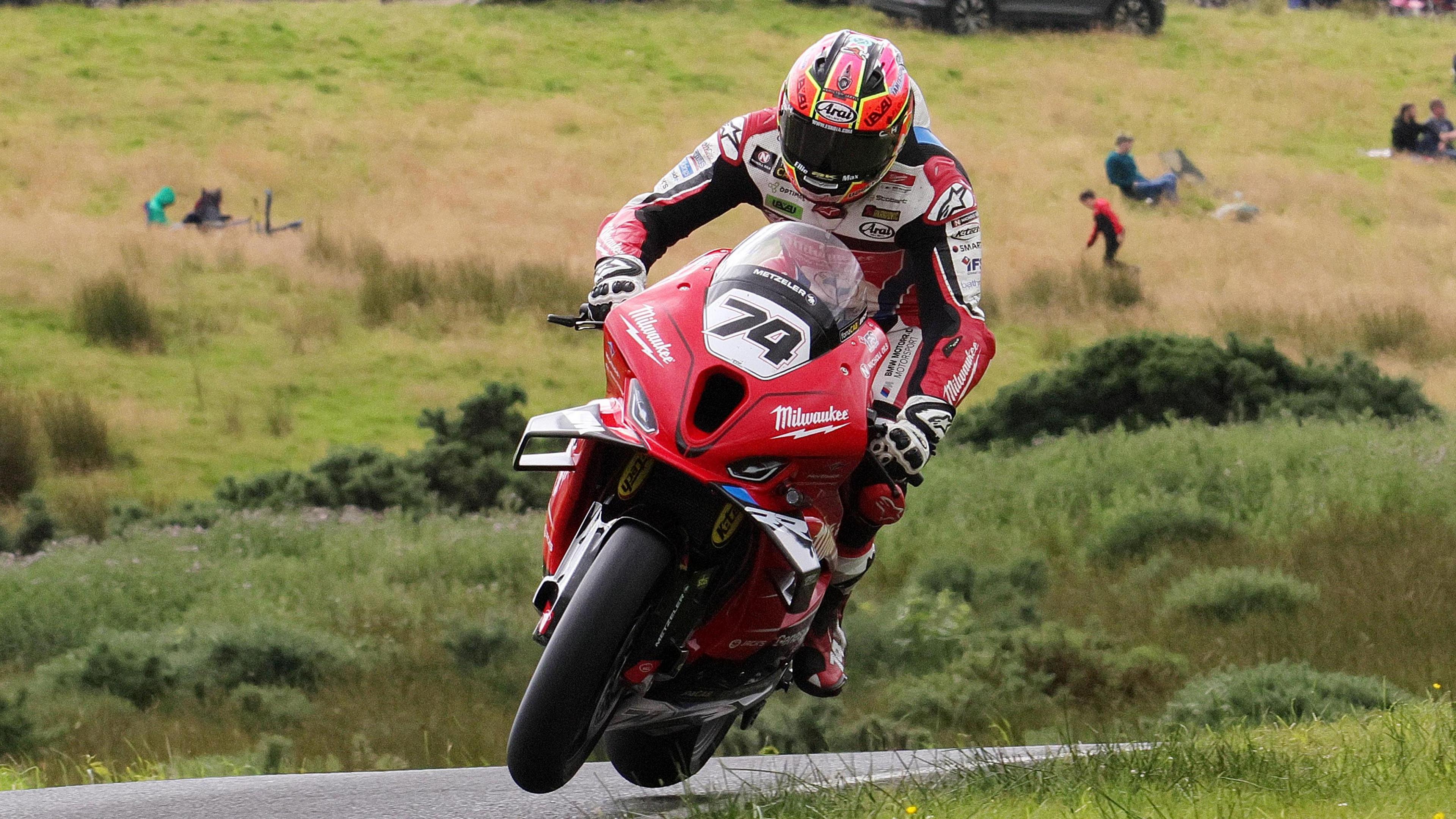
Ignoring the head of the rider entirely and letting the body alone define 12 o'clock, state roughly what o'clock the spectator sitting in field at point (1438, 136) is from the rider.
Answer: The spectator sitting in field is roughly at 7 o'clock from the rider.

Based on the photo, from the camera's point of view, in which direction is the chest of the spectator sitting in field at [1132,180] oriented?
to the viewer's right

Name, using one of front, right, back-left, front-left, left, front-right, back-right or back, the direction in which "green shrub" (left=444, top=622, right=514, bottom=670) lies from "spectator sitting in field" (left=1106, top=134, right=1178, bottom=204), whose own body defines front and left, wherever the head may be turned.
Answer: right

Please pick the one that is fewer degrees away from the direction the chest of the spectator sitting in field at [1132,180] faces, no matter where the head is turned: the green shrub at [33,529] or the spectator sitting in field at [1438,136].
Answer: the spectator sitting in field

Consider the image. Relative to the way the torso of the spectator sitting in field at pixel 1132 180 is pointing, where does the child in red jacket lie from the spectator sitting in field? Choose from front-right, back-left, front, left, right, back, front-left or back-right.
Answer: right

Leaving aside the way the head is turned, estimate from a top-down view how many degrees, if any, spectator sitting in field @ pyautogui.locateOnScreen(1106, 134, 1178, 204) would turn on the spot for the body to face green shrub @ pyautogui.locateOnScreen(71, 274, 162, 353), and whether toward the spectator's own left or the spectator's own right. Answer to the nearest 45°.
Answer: approximately 135° to the spectator's own right

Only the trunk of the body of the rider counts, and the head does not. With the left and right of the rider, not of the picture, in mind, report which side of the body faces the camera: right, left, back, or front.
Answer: front
